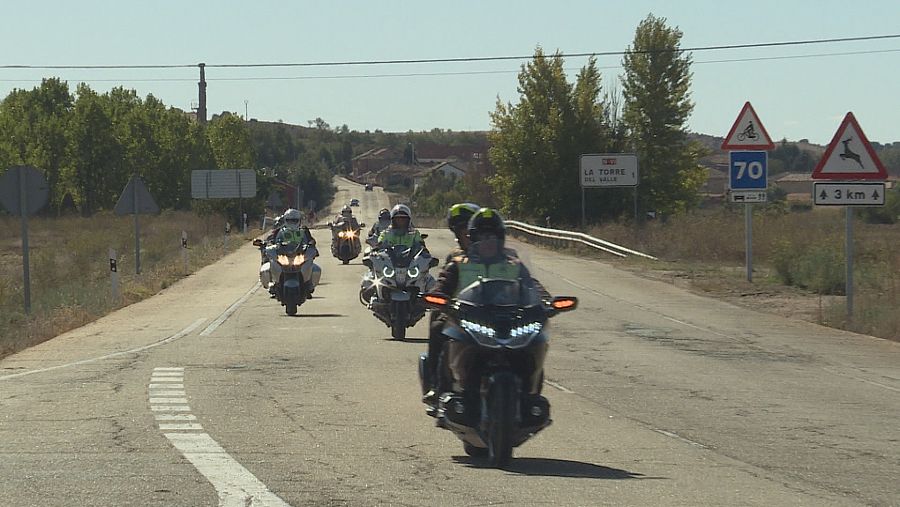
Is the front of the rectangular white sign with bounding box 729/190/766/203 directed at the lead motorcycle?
yes

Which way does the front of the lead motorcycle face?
toward the camera

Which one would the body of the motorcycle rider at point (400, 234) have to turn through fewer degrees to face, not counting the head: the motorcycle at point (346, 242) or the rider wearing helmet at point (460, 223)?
the rider wearing helmet

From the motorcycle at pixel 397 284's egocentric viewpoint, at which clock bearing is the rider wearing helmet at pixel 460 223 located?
The rider wearing helmet is roughly at 12 o'clock from the motorcycle.

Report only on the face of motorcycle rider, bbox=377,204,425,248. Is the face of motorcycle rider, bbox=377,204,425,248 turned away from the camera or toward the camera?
toward the camera

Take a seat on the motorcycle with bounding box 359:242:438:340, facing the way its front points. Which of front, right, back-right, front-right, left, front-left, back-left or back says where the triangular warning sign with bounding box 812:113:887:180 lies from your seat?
left

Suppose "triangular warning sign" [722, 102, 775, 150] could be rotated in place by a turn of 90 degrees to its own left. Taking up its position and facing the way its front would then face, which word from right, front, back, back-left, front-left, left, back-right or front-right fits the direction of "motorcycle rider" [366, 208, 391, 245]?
back

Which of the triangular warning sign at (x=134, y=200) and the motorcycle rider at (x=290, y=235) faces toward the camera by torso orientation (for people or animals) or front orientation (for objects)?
the motorcycle rider

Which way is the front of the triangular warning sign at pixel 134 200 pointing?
away from the camera

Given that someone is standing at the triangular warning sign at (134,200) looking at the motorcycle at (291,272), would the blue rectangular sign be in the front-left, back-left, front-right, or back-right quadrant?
front-left

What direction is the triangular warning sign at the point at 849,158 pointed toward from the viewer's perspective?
toward the camera

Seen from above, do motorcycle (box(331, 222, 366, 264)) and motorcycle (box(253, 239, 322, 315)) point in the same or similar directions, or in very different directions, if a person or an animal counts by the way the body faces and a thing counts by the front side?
same or similar directions

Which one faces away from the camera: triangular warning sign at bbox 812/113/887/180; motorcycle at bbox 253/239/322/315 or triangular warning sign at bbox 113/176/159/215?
triangular warning sign at bbox 113/176/159/215

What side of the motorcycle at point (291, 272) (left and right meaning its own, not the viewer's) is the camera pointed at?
front

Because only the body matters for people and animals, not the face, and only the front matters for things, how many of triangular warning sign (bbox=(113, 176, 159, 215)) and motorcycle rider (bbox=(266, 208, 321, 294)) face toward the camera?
1
